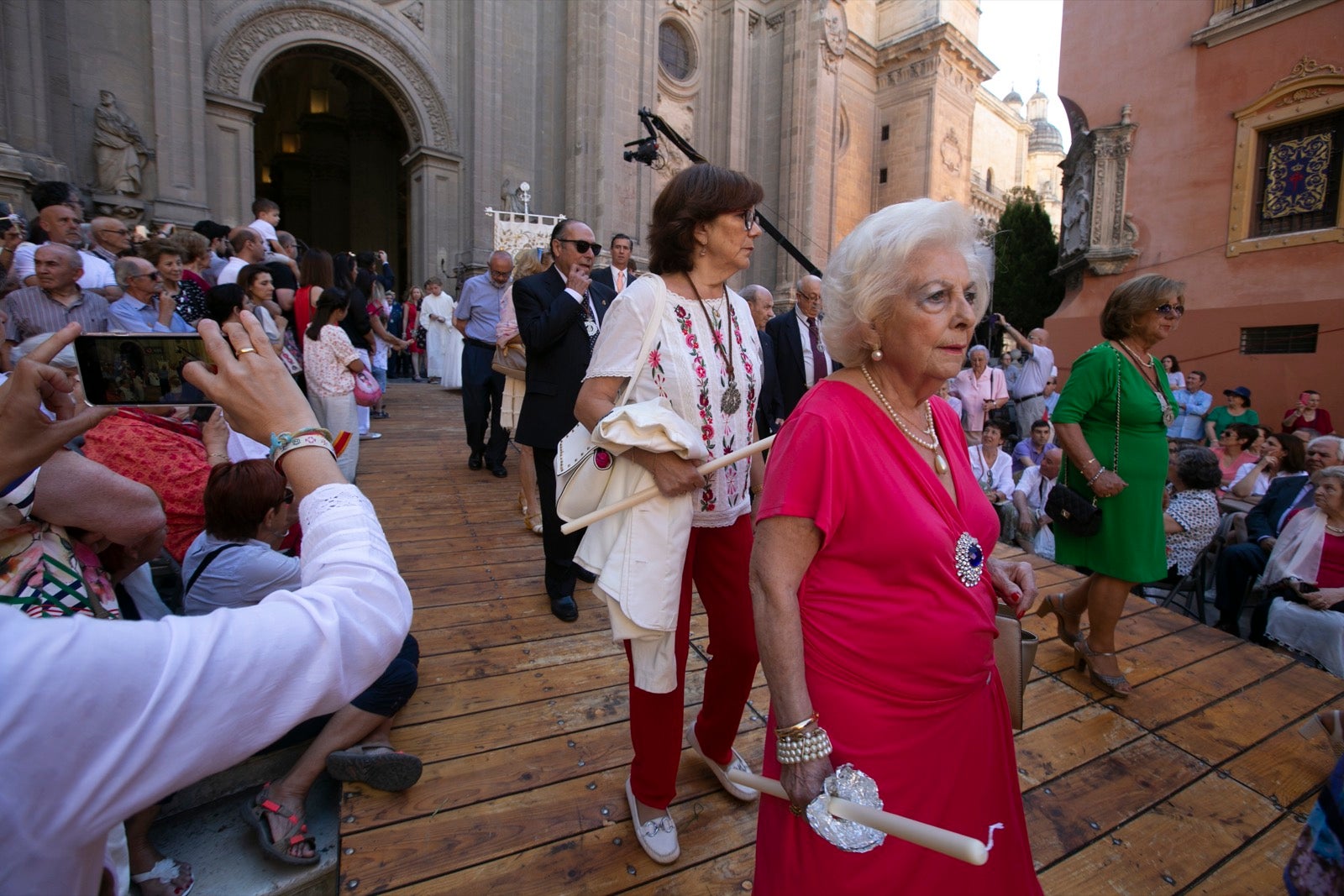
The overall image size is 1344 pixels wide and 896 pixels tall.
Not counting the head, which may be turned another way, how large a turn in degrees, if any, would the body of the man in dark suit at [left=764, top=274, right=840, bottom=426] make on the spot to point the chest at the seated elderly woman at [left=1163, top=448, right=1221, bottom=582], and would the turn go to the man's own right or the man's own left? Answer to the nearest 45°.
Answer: approximately 45° to the man's own left

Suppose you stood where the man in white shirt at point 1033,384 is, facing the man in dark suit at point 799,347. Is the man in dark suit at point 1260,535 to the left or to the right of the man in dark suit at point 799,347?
left

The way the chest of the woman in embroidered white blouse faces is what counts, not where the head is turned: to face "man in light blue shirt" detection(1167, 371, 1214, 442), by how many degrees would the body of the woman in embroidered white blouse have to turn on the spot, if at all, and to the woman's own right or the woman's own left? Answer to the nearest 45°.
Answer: approximately 90° to the woman's own left

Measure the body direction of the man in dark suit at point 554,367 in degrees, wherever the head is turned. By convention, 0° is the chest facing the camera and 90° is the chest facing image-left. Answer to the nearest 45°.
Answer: approximately 315°

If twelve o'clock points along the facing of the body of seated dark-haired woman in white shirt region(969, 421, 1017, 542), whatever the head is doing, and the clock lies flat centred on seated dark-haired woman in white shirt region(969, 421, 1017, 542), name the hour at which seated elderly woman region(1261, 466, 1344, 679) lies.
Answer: seated elderly woman region(1261, 466, 1344, 679) is roughly at 11 o'clock from seated dark-haired woman in white shirt region(969, 421, 1017, 542).

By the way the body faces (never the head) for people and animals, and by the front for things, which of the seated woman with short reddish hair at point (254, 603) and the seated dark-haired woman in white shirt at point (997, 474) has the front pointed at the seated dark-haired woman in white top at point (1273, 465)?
the seated woman with short reddish hair at point (254, 603)

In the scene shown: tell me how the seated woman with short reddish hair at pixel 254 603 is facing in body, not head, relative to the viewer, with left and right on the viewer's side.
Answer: facing to the right of the viewer
